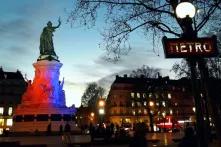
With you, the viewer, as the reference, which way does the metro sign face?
facing the viewer
